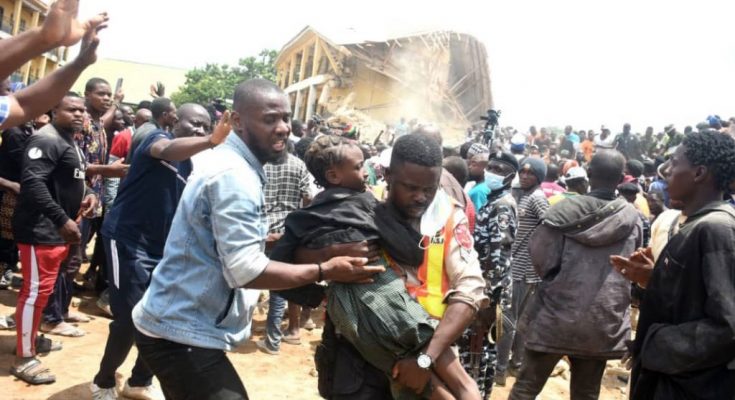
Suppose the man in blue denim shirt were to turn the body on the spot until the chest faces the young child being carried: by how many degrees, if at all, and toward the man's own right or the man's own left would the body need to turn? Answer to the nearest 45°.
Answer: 0° — they already face them

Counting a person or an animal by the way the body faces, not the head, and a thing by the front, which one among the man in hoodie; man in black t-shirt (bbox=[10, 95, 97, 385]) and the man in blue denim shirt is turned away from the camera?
the man in hoodie

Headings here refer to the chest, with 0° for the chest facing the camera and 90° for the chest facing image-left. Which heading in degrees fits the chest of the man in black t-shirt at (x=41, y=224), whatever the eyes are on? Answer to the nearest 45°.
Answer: approximately 315°

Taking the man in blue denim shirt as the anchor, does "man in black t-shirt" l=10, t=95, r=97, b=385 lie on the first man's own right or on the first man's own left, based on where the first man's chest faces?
on the first man's own left

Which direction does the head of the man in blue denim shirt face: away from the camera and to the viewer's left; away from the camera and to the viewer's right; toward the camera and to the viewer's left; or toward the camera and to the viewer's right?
toward the camera and to the viewer's right

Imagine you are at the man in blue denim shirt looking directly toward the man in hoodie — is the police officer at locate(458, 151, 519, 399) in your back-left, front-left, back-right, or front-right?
front-left

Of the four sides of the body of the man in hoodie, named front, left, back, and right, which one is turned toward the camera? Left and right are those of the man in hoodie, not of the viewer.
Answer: back

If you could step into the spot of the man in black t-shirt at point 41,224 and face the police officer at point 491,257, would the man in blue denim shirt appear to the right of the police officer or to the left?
right

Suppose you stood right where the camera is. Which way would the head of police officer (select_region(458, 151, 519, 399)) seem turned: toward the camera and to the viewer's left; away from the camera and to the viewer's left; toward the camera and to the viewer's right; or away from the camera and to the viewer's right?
toward the camera and to the viewer's left

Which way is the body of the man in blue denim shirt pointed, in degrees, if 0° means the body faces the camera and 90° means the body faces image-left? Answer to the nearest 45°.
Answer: approximately 270°
